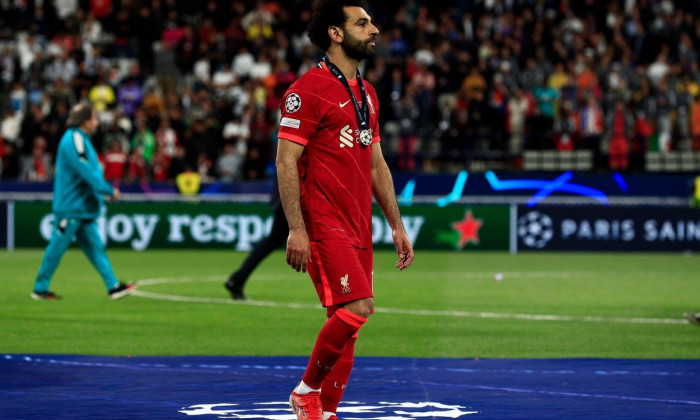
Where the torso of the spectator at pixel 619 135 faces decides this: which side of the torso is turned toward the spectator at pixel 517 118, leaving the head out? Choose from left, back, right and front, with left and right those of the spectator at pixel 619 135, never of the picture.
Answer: right

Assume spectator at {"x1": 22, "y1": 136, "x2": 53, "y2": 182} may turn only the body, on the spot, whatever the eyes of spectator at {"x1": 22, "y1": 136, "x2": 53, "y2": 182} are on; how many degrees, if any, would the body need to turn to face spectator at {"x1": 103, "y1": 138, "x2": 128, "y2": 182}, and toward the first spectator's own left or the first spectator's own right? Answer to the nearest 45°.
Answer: approximately 45° to the first spectator's own left

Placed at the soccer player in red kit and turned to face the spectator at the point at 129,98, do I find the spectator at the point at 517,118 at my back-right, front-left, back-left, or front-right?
front-right

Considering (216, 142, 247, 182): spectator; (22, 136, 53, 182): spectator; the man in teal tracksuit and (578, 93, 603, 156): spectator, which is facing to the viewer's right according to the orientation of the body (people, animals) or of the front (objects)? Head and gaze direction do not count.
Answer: the man in teal tracksuit

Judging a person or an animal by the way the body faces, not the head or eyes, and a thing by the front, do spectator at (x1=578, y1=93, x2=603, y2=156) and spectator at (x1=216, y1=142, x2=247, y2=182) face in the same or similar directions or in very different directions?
same or similar directions

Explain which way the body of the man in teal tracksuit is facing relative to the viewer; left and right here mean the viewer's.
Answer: facing to the right of the viewer

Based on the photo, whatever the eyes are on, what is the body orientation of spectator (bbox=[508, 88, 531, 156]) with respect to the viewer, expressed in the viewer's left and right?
facing the viewer

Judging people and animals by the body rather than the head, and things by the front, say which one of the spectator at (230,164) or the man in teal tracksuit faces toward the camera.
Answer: the spectator

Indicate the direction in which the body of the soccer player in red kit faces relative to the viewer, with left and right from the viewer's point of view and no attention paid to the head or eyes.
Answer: facing the viewer and to the right of the viewer

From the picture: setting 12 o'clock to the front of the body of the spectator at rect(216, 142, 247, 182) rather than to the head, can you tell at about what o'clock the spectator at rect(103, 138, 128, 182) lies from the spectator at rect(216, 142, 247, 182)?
the spectator at rect(103, 138, 128, 182) is roughly at 3 o'clock from the spectator at rect(216, 142, 247, 182).

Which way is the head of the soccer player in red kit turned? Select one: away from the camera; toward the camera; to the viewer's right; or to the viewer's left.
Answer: to the viewer's right

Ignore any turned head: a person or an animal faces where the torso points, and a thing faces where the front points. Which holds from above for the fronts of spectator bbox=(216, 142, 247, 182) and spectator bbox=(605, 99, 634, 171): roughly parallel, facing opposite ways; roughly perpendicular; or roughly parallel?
roughly parallel

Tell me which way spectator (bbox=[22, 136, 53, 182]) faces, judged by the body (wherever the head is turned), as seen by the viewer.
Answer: toward the camera

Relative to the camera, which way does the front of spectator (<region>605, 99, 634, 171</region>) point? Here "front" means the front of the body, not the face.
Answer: toward the camera
